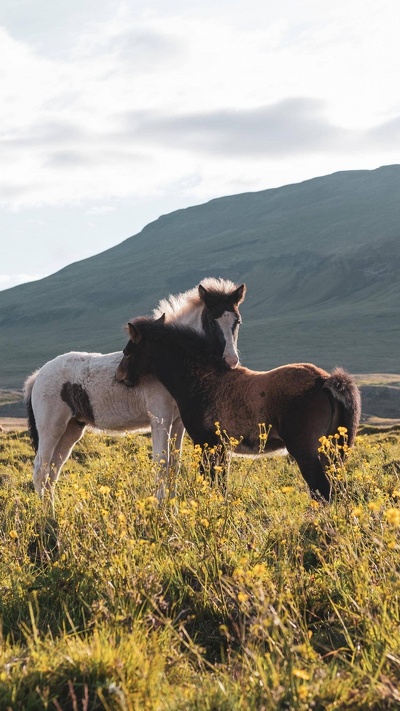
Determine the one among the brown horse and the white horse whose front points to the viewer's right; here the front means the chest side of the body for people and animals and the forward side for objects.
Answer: the white horse

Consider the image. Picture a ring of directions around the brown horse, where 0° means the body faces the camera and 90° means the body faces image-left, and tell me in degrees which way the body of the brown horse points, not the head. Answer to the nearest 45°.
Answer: approximately 90°

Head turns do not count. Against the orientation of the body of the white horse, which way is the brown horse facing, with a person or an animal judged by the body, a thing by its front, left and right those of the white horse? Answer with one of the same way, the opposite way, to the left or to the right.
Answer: the opposite way

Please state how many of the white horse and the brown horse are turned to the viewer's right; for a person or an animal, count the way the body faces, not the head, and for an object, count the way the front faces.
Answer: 1

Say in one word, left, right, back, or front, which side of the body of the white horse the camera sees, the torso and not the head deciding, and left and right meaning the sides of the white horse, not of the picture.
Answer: right

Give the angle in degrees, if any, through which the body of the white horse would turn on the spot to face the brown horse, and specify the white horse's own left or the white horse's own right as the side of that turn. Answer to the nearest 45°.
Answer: approximately 45° to the white horse's own right

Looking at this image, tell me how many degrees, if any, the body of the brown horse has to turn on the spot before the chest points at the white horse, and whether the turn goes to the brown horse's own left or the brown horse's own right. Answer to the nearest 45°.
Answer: approximately 45° to the brown horse's own right
